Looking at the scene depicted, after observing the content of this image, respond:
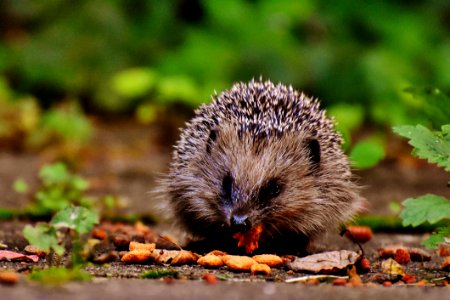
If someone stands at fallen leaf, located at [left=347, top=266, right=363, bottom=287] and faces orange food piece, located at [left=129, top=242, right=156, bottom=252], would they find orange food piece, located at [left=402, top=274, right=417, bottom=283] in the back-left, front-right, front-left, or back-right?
back-right

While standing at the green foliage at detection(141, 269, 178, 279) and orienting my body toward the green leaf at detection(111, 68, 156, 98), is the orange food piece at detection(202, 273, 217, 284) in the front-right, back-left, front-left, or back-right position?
back-right

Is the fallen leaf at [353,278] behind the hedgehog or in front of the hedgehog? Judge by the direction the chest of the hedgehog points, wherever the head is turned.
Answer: in front

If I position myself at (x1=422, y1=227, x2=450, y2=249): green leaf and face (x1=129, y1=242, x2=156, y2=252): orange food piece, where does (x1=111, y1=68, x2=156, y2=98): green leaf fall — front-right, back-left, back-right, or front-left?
front-right

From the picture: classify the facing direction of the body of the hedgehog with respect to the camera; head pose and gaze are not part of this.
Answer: toward the camera

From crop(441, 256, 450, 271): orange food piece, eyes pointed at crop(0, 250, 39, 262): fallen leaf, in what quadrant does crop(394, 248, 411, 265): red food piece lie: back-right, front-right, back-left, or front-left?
front-right

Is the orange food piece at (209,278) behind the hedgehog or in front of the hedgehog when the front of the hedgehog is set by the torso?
in front

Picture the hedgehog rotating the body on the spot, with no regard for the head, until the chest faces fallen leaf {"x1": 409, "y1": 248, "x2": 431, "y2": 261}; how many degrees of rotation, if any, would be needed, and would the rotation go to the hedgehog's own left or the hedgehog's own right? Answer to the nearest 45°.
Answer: approximately 90° to the hedgehog's own left
